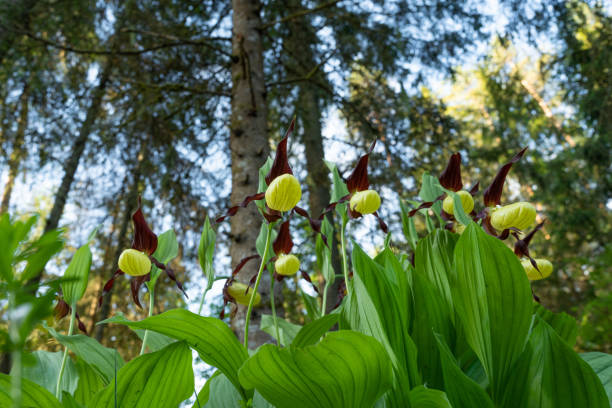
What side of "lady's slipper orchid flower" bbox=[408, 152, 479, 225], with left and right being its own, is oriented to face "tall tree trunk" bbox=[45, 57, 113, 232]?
back

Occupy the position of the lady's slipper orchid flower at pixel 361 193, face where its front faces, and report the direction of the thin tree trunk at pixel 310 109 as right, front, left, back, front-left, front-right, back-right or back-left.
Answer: back-left

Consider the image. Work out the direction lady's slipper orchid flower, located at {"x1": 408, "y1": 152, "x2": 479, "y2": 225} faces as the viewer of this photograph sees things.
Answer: facing the viewer and to the right of the viewer

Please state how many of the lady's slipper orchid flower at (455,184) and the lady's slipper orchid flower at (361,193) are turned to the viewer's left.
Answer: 0

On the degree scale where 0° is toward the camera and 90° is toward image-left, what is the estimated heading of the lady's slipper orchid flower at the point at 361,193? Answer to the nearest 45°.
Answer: approximately 315°

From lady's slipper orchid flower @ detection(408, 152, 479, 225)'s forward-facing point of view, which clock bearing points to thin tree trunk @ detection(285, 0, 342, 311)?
The thin tree trunk is roughly at 5 o'clock from the lady's slipper orchid flower.
